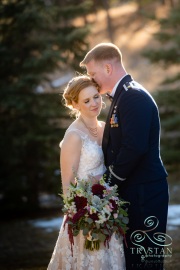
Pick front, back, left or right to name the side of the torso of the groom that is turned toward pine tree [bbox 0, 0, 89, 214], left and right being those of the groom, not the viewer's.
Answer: right

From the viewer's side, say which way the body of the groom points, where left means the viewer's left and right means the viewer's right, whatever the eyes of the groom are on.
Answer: facing to the left of the viewer

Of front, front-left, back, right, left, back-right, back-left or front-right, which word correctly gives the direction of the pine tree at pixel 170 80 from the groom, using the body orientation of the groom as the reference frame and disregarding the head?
right

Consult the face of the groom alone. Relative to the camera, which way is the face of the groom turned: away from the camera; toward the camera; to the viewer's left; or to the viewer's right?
to the viewer's left

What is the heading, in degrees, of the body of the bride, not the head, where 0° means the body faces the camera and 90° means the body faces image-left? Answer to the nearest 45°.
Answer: approximately 315°

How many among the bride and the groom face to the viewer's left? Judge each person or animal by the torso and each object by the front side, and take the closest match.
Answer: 1
